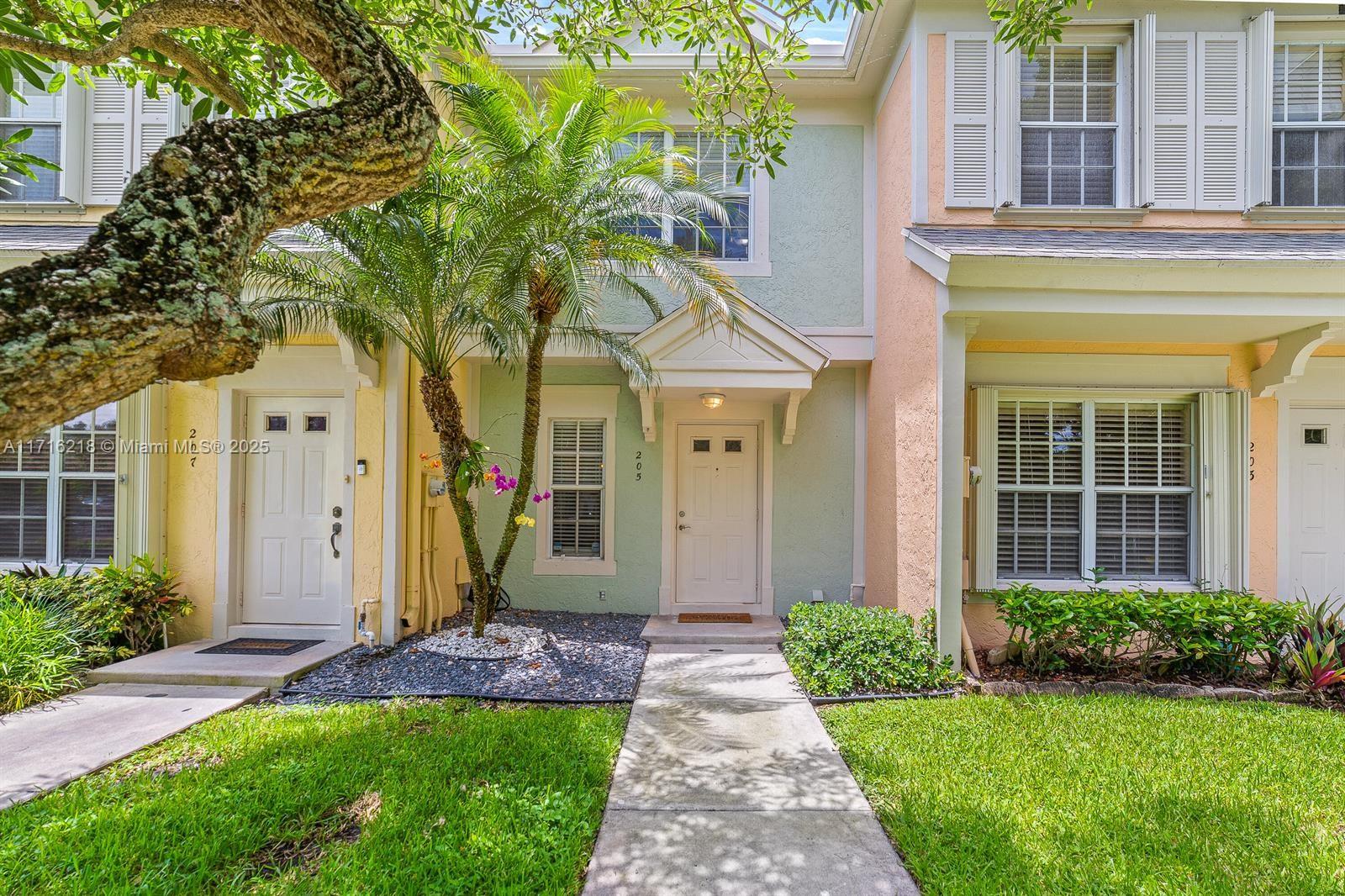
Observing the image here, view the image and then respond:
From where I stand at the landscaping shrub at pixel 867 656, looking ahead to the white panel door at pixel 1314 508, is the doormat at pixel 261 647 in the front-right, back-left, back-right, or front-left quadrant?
back-left

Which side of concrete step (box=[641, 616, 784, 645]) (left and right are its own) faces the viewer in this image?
front

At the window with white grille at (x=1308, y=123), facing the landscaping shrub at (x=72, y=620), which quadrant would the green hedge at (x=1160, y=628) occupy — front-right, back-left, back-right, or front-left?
front-left

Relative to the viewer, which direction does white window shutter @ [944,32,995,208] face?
toward the camera

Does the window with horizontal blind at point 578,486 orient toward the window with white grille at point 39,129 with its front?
no

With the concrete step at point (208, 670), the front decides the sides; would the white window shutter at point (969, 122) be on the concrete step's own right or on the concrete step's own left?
on the concrete step's own left

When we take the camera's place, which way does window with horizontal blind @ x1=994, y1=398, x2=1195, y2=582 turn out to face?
facing the viewer

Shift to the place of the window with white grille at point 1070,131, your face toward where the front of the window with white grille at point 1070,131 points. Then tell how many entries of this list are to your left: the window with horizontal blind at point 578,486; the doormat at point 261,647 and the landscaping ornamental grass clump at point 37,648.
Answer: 0

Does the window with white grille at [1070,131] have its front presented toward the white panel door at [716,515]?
no

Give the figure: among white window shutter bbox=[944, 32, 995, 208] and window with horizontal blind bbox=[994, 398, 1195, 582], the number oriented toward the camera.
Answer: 2
